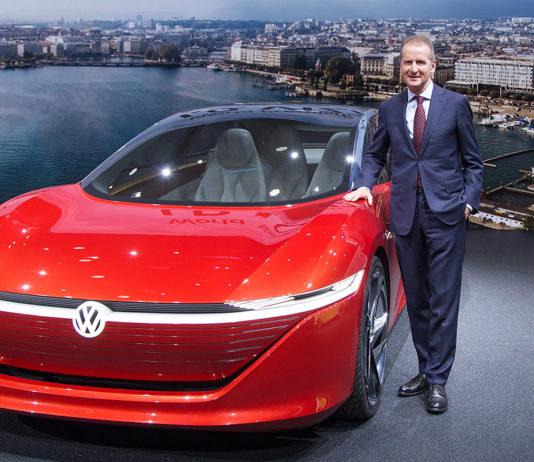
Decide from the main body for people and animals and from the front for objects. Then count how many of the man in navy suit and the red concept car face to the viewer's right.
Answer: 0

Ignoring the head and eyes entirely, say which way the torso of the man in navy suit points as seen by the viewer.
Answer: toward the camera

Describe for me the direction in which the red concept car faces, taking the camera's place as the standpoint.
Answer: facing the viewer and to the left of the viewer
